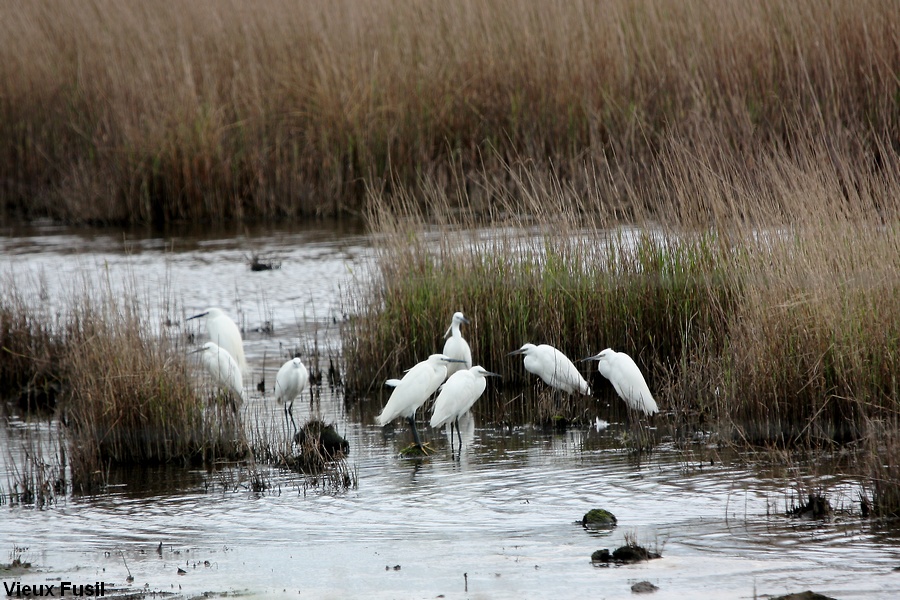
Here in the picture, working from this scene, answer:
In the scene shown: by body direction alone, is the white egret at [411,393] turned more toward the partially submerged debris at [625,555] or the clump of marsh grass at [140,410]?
the partially submerged debris

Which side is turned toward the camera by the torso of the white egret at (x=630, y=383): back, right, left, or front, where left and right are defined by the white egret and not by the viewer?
left

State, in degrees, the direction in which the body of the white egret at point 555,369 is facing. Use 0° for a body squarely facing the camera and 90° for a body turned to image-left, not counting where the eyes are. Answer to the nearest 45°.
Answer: approximately 90°

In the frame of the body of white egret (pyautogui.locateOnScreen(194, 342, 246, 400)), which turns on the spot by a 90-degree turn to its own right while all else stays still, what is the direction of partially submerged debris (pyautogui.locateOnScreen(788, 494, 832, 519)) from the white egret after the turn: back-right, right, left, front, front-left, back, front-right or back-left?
back-right

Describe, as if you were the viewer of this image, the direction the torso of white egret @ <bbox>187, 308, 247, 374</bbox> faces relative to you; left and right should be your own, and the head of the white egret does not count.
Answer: facing to the left of the viewer

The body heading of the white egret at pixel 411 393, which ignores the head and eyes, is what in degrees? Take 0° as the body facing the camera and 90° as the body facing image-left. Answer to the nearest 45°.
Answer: approximately 270°

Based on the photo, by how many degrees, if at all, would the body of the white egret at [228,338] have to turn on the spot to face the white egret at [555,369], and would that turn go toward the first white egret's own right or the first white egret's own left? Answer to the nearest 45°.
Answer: approximately 135° to the first white egret's own left

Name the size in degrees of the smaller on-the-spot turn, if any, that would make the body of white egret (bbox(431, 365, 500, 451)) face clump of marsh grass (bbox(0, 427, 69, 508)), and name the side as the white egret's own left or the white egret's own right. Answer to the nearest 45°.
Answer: approximately 180°

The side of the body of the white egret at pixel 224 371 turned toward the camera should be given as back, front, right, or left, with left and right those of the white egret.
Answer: left

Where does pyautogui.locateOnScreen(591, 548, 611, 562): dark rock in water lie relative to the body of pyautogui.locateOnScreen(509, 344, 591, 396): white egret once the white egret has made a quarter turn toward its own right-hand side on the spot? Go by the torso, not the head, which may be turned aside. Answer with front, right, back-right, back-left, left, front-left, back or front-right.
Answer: back

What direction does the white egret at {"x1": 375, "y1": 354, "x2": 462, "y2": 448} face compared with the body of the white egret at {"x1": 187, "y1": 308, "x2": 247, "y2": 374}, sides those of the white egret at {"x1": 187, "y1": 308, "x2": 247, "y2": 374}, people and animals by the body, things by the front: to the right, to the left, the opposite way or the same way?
the opposite way

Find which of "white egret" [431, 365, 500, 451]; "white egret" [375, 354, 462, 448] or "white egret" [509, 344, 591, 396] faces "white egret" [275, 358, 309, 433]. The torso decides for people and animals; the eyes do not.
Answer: "white egret" [509, 344, 591, 396]

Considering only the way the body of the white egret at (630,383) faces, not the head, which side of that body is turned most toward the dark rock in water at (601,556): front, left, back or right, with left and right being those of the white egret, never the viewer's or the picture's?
left

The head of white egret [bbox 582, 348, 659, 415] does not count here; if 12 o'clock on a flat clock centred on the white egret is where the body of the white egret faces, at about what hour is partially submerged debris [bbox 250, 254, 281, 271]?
The partially submerged debris is roughly at 2 o'clock from the white egret.

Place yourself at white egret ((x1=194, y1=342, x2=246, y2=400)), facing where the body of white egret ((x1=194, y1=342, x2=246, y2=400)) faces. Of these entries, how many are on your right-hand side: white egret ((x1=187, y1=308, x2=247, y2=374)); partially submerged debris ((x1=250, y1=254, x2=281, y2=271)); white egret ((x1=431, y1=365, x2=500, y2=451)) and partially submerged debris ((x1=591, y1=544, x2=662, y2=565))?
2

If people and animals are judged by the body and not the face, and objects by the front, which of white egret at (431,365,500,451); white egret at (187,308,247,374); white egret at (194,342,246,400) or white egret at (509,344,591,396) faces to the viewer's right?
white egret at (431,365,500,451)

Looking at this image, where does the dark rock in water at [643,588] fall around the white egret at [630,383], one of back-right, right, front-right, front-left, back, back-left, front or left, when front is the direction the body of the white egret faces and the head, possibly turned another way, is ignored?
left

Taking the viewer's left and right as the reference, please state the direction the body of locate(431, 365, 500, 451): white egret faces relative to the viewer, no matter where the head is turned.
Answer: facing to the right of the viewer
